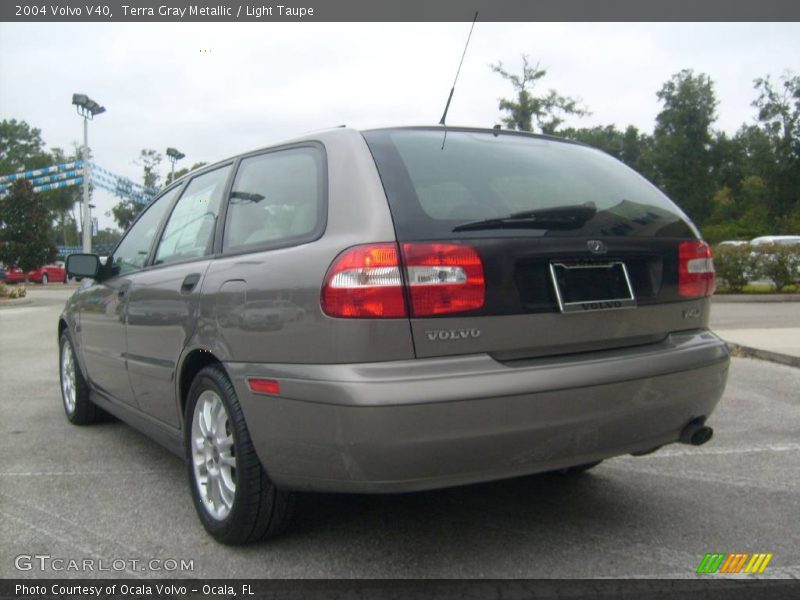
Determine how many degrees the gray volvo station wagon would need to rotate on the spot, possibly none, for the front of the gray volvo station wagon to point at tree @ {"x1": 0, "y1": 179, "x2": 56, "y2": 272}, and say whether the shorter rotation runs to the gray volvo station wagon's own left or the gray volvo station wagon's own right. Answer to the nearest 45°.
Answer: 0° — it already faces it

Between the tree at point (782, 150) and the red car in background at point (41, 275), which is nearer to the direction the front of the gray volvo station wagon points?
the red car in background

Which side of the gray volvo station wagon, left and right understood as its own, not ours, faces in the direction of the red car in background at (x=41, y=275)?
front

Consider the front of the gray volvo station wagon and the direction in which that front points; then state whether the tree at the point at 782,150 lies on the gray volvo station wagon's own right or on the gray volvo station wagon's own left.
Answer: on the gray volvo station wagon's own right

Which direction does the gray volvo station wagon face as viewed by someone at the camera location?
facing away from the viewer and to the left of the viewer
